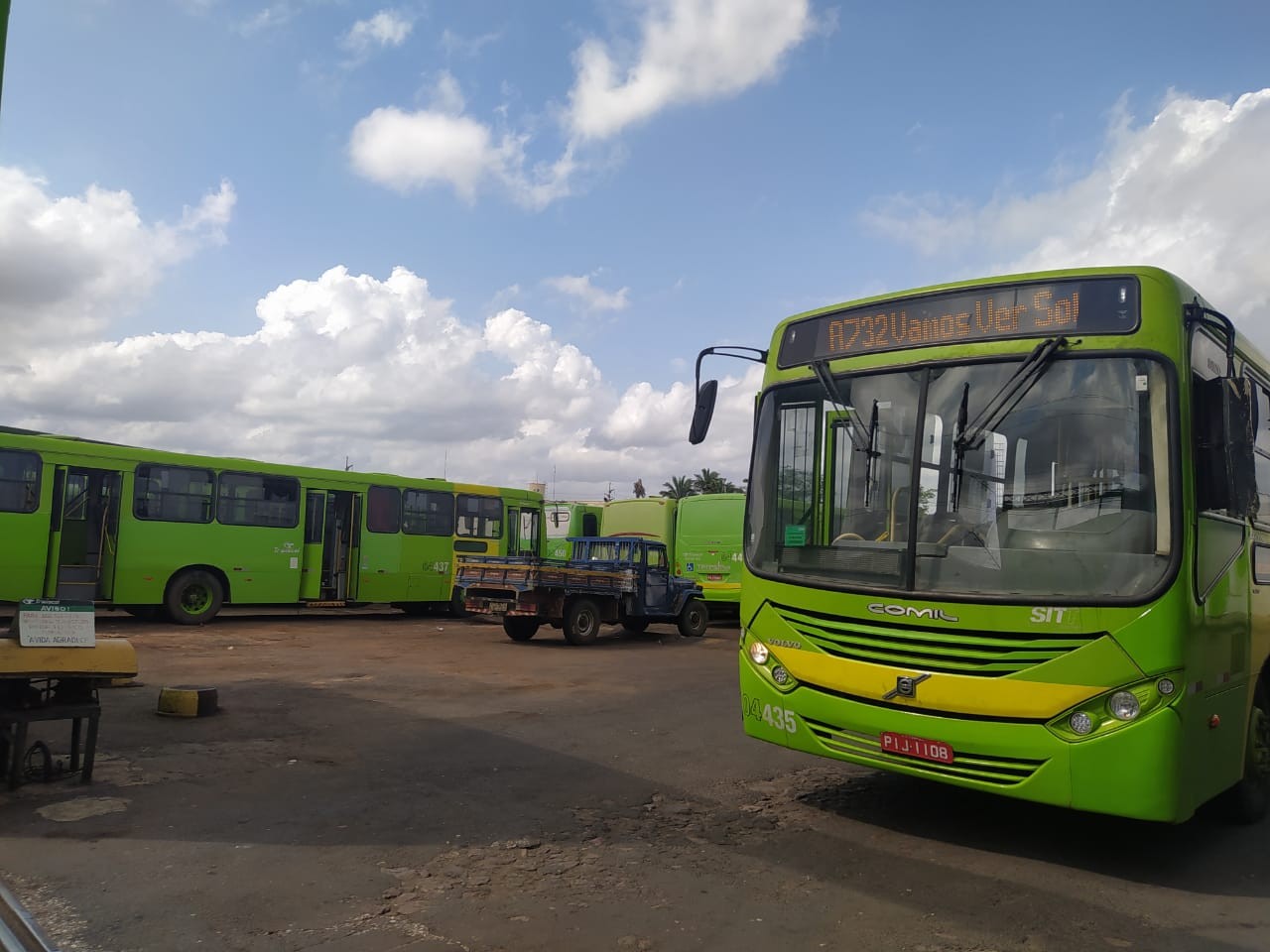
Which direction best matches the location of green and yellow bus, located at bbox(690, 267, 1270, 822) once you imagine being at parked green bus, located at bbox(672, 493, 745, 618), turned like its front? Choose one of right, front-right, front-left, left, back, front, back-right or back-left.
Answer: back

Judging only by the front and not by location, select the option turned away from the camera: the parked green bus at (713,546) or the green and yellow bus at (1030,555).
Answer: the parked green bus

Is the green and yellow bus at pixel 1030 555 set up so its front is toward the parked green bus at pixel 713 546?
no

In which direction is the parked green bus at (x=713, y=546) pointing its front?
away from the camera

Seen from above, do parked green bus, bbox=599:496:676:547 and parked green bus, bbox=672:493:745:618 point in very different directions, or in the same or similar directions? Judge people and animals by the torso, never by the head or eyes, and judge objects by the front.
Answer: same or similar directions

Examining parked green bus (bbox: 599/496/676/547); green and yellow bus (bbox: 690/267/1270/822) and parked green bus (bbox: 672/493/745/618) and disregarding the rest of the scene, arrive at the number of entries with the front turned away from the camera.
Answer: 2

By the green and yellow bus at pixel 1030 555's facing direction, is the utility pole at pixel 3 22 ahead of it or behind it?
ahead

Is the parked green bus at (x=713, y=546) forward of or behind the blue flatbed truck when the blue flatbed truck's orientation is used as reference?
forward

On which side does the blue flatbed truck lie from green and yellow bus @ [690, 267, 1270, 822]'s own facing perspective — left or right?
on its right

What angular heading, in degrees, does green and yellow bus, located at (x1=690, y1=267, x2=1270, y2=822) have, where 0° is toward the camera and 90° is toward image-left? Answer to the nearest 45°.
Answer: approximately 45°

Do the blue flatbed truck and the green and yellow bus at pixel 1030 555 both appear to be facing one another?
no

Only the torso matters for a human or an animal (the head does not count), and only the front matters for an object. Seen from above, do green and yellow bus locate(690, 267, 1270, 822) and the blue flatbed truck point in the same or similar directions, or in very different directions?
very different directions

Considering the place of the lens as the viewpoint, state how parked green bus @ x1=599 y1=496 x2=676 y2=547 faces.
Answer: facing away from the viewer

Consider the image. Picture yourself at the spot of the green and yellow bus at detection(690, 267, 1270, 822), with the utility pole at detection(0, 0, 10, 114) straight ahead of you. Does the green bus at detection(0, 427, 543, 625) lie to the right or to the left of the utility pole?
right

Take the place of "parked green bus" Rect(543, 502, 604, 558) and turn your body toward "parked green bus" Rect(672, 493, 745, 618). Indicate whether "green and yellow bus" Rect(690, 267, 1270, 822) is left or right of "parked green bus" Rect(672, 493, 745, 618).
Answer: right

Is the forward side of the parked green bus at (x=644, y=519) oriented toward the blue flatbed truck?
no

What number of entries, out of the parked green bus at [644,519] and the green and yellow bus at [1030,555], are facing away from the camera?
1

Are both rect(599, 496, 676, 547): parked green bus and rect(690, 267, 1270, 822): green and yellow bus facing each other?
no
